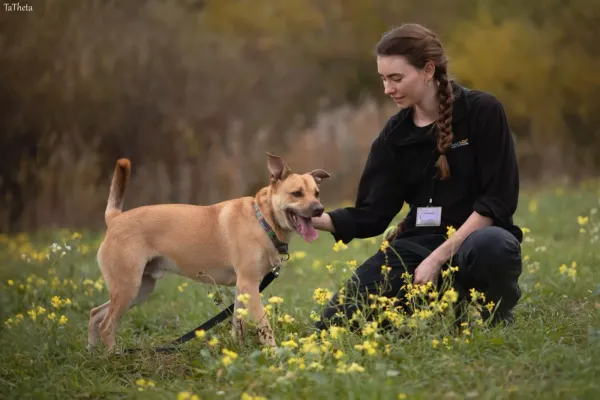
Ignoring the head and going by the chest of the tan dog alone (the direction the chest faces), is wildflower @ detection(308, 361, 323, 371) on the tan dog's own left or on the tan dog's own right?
on the tan dog's own right

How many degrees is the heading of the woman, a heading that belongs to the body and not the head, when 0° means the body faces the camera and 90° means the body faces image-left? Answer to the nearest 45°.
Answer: approximately 45°

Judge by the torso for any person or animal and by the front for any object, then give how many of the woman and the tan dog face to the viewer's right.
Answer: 1

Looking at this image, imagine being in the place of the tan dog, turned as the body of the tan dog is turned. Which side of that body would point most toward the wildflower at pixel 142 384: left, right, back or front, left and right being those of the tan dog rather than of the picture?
right

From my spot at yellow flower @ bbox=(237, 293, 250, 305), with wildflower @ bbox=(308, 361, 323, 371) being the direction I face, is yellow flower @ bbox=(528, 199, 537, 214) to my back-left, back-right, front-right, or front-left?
back-left

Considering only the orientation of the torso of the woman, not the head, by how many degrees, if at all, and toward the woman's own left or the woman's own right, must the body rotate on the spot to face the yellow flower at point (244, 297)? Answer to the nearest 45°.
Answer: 0° — they already face it

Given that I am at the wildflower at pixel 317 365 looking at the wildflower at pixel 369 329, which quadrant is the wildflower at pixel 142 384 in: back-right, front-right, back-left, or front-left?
back-left

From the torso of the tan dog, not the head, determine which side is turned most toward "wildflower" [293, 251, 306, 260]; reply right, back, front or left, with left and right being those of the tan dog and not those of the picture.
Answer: left

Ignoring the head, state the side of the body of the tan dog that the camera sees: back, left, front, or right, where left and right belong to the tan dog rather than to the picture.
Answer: right

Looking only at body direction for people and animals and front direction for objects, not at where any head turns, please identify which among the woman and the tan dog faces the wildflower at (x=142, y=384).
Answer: the woman
